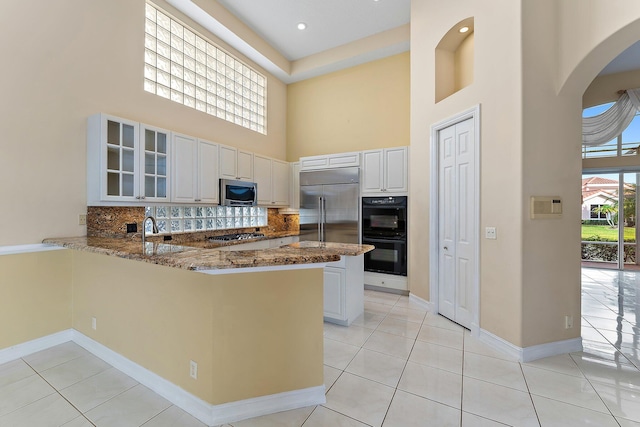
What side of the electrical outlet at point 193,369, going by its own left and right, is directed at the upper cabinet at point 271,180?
back

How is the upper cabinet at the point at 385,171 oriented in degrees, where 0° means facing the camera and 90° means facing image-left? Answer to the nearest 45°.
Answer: approximately 0°

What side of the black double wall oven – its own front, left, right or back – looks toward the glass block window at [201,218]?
right

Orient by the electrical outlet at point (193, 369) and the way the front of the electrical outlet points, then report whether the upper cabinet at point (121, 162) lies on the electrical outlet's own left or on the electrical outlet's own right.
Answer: on the electrical outlet's own right

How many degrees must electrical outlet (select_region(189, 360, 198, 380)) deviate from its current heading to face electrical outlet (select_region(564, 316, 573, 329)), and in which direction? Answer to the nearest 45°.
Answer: approximately 135° to its left

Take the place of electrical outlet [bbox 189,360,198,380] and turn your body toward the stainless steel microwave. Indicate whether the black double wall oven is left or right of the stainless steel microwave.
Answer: right

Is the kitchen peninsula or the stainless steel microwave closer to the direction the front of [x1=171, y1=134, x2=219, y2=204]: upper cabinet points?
the kitchen peninsula

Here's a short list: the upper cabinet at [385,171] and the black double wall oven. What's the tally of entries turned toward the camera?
2
